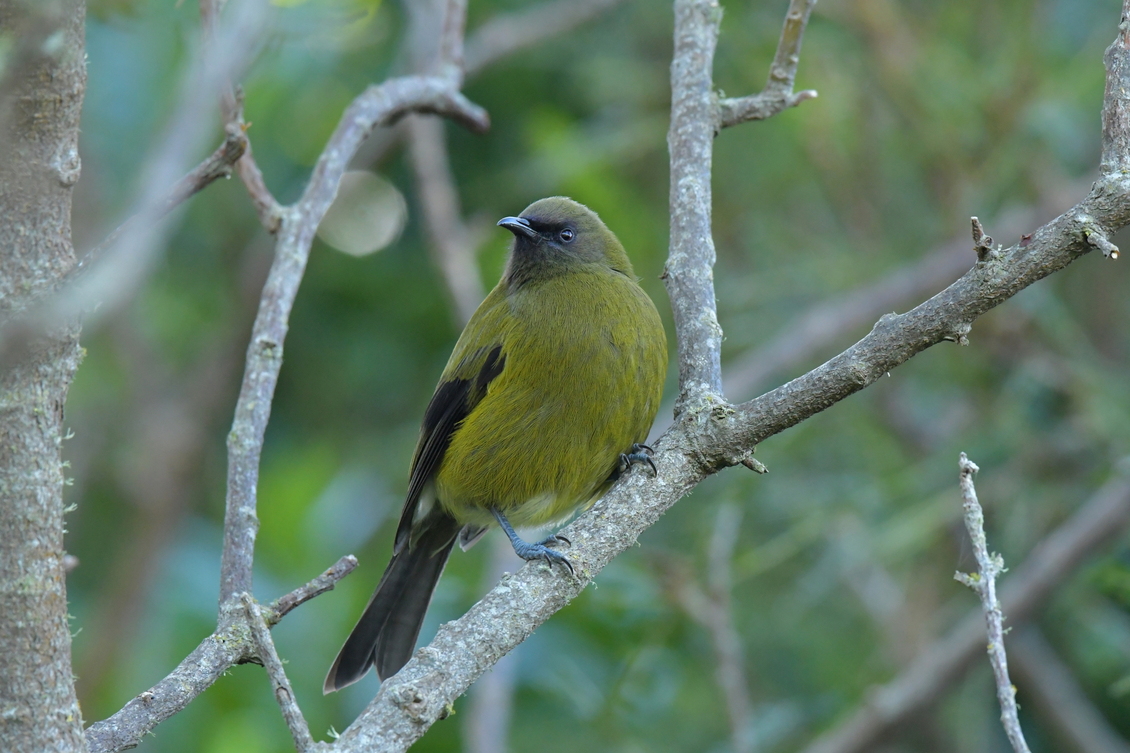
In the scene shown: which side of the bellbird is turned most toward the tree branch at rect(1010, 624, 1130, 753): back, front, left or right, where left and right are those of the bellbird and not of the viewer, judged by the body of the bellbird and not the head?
left

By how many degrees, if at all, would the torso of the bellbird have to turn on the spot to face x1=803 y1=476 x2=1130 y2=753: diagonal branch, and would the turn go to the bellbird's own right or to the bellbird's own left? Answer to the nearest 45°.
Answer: approximately 90° to the bellbird's own left

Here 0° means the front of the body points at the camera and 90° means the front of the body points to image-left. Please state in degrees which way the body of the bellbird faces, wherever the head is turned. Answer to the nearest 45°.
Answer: approximately 315°

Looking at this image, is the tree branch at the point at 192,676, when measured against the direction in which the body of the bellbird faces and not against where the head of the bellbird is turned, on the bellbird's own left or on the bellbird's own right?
on the bellbird's own right

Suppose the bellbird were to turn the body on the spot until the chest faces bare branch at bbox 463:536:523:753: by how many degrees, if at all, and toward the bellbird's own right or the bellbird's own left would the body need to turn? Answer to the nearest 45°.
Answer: approximately 180°

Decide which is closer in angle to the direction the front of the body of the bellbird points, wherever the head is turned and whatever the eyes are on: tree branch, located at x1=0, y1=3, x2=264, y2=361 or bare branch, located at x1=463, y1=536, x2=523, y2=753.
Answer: the tree branch
